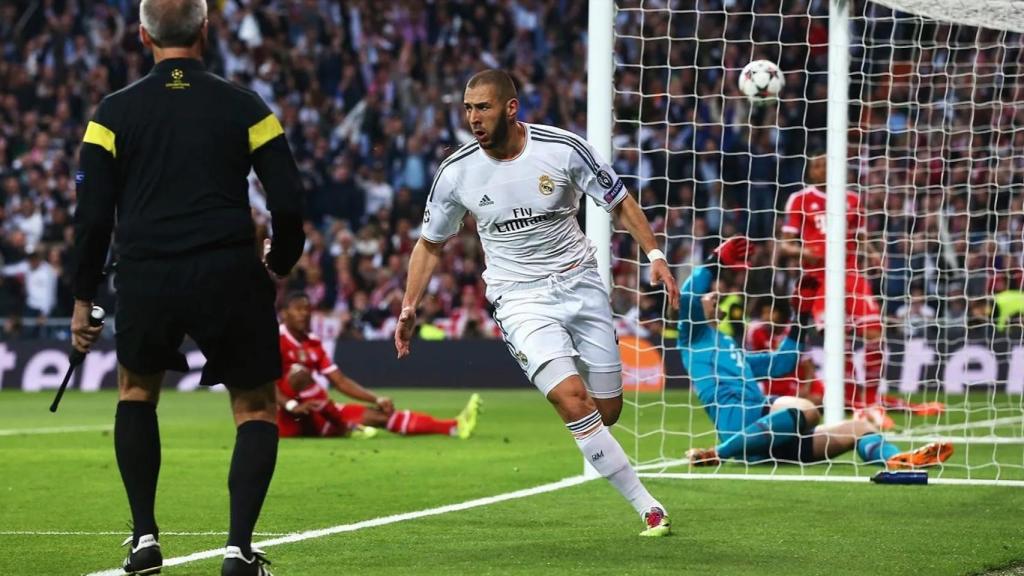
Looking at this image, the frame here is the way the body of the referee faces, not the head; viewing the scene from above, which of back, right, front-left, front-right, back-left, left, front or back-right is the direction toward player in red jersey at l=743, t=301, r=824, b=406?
front-right

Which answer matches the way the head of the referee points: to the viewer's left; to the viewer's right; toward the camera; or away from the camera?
away from the camera

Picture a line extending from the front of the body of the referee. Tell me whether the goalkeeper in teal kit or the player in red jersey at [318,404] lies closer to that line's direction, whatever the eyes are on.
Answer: the player in red jersey

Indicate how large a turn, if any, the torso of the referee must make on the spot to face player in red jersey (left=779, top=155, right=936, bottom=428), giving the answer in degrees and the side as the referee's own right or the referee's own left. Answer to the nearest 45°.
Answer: approximately 45° to the referee's own right

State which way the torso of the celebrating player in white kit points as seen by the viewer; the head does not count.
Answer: toward the camera

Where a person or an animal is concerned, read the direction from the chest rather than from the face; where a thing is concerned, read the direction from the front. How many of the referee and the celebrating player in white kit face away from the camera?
1

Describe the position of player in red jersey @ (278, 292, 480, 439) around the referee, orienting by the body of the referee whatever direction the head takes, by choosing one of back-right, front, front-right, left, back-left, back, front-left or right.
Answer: front

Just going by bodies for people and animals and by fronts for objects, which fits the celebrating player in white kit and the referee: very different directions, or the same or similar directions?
very different directions

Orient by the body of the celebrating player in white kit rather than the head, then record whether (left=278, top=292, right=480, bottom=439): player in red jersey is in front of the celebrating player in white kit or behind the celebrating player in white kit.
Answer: behind

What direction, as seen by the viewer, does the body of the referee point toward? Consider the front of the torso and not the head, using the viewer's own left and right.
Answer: facing away from the viewer
